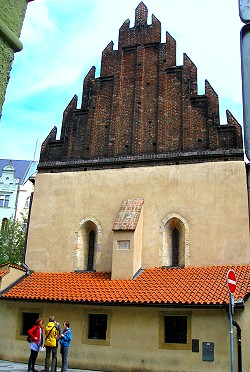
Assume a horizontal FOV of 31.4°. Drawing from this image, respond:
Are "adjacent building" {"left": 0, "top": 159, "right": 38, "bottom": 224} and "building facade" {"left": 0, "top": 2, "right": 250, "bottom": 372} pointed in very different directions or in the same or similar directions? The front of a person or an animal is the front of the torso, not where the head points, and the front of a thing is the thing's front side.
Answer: same or similar directions

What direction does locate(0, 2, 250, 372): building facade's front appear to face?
toward the camera

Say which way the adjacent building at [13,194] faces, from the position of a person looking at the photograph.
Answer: facing the viewer

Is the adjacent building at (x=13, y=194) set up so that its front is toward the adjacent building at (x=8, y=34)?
yes

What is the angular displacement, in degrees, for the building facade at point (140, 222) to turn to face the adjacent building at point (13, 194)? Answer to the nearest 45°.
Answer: approximately 135° to its right

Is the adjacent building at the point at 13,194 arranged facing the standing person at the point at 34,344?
yes

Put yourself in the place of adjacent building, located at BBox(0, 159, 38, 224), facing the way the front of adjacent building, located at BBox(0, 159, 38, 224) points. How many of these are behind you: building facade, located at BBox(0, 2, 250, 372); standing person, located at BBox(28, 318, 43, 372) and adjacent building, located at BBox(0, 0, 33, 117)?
0

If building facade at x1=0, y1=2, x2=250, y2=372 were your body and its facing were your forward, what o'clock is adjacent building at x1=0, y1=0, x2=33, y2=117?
The adjacent building is roughly at 12 o'clock from the building facade.

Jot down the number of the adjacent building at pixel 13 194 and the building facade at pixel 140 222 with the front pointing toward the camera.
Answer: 2

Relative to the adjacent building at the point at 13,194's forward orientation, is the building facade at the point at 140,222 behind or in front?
in front
